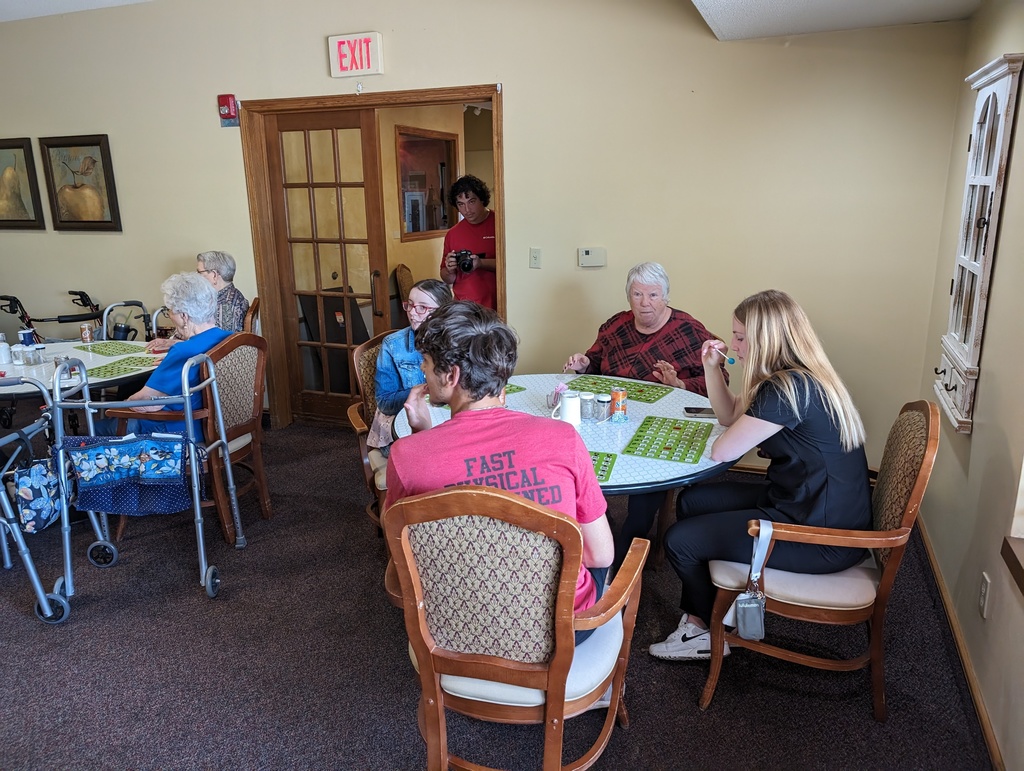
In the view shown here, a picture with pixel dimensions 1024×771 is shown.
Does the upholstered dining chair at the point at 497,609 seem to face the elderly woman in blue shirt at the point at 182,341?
no

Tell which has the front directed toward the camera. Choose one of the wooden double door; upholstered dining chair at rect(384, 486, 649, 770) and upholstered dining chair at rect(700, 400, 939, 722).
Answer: the wooden double door

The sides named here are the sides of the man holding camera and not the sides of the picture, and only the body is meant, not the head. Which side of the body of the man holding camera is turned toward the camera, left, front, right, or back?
front

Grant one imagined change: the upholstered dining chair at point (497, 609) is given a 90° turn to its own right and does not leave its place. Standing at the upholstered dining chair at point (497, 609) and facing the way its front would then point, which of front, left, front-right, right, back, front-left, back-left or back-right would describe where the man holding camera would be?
back-left

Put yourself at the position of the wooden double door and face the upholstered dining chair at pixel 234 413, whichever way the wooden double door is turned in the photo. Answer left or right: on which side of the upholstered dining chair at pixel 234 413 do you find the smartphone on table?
left

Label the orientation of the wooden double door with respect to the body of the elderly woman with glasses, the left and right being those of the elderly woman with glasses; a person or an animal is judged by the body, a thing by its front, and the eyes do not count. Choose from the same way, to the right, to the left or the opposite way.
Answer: to the left

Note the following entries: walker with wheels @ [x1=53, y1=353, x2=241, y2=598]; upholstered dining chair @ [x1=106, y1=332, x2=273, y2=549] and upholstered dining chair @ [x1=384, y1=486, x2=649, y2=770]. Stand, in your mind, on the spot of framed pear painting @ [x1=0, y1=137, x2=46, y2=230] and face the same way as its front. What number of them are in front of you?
3

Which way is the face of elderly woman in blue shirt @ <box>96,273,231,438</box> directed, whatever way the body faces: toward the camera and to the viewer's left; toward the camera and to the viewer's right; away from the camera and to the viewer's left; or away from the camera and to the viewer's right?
away from the camera and to the viewer's left

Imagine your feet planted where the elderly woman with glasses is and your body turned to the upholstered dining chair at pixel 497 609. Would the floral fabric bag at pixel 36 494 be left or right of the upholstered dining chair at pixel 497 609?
right

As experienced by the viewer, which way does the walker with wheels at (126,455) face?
facing the viewer

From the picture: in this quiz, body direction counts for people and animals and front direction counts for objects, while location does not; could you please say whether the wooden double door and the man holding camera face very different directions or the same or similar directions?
same or similar directions

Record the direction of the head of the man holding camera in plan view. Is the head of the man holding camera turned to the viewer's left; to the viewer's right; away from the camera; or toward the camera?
toward the camera

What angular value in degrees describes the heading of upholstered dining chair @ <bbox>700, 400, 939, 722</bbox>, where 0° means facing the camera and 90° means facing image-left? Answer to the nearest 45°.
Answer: approximately 90°

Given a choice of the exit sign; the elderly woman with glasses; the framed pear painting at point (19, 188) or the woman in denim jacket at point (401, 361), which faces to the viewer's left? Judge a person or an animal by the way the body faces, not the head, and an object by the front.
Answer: the elderly woman with glasses

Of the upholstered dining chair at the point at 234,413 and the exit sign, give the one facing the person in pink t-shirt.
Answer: the exit sign

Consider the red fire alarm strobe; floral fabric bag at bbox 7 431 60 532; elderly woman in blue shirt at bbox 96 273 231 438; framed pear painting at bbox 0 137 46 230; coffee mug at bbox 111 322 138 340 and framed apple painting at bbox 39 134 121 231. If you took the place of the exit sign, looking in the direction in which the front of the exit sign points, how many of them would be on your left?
0

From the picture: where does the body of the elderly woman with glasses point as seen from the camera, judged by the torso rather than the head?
to the viewer's left

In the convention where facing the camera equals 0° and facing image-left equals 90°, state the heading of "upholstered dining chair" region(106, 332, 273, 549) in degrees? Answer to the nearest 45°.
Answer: approximately 135°
